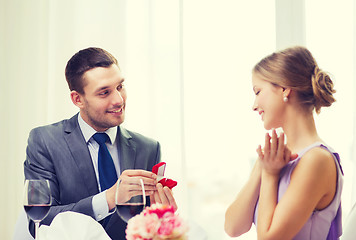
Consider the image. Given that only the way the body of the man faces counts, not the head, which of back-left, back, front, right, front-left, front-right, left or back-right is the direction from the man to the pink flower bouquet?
front-right

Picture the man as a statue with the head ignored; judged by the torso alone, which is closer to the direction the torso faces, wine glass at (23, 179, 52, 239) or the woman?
the woman

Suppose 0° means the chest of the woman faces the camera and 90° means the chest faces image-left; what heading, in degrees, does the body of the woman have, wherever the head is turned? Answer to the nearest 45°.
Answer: approximately 90°

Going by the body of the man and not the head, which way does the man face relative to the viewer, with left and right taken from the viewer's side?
facing the viewer and to the right of the viewer

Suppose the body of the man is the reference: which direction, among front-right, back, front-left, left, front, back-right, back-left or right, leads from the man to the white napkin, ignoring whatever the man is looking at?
front-right

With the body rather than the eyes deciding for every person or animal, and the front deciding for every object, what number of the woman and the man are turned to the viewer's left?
1

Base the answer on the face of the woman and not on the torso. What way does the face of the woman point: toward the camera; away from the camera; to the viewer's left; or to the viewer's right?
to the viewer's left

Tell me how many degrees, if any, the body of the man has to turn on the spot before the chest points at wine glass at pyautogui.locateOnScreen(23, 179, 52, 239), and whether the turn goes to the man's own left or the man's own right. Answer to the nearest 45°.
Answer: approximately 45° to the man's own right
